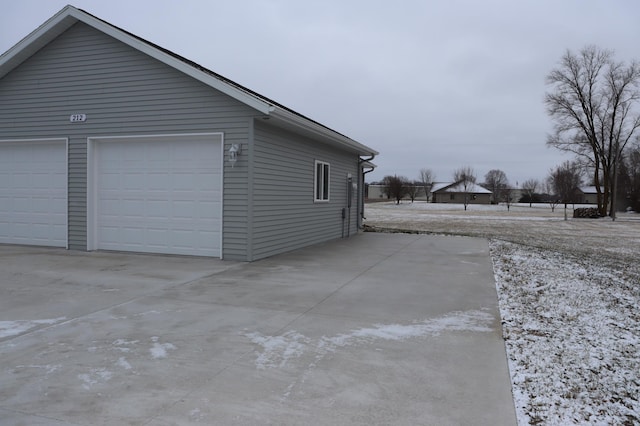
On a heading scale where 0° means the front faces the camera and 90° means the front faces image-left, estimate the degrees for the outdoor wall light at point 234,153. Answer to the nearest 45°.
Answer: approximately 45°

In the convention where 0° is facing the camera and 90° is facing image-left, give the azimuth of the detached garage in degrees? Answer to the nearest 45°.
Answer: approximately 45°
